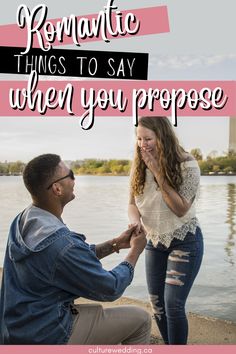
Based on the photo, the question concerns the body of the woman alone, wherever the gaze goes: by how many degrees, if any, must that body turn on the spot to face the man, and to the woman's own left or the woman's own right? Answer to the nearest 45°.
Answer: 0° — they already face them

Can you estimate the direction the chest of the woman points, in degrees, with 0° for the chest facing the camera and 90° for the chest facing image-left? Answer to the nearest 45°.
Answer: approximately 45°
